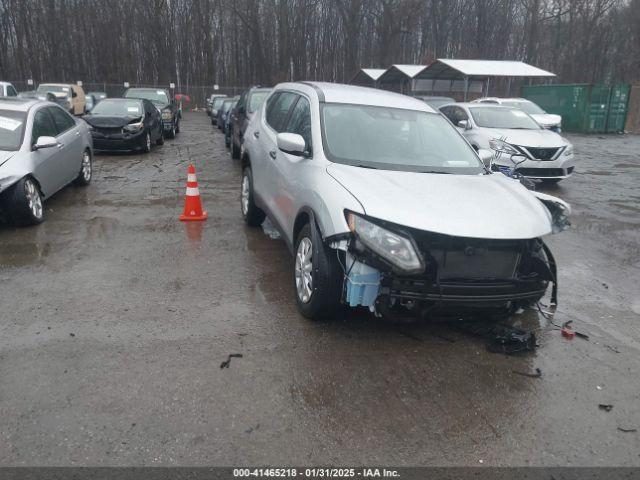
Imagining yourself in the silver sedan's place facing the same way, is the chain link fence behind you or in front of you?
behind

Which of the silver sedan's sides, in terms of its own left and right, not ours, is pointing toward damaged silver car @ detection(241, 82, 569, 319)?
left

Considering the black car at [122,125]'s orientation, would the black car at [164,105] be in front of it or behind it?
behind

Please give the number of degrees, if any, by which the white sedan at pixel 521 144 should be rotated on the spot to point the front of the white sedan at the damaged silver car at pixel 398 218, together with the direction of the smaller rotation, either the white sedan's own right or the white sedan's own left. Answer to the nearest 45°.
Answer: approximately 45° to the white sedan's own right

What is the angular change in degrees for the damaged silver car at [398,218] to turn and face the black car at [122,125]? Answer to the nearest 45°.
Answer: approximately 180°

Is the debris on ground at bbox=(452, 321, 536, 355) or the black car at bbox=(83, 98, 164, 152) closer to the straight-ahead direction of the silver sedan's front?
the debris on ground

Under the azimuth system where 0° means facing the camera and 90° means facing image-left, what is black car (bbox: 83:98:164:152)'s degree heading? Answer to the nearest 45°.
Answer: approximately 45°

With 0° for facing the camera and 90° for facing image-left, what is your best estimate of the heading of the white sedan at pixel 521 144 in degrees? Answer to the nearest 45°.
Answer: approximately 315°
